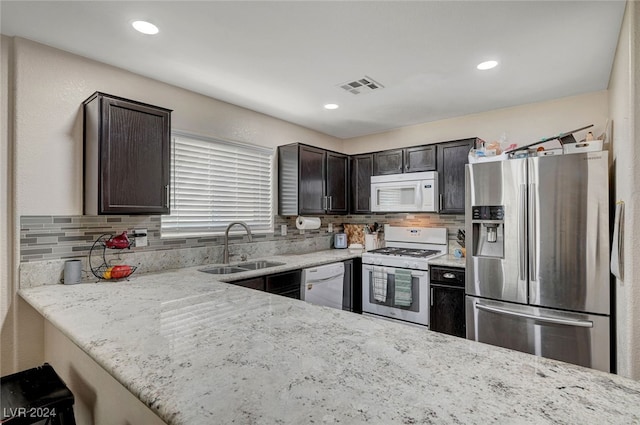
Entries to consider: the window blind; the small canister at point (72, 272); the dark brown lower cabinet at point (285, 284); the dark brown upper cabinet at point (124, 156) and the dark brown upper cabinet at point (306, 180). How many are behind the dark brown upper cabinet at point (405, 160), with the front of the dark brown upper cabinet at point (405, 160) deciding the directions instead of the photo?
0

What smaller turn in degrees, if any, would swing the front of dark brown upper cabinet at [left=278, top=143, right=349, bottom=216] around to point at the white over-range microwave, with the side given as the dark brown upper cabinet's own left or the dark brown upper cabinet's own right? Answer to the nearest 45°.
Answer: approximately 45° to the dark brown upper cabinet's own left

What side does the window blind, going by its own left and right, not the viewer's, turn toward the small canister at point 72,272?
right

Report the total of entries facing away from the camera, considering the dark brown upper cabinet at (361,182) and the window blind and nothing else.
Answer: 0

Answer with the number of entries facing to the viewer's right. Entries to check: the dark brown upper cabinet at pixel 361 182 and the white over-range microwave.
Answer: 0

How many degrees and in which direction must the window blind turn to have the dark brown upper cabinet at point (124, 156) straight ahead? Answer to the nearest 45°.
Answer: approximately 90° to its right

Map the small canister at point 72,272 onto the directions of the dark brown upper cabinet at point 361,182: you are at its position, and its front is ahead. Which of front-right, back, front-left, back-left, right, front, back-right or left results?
front

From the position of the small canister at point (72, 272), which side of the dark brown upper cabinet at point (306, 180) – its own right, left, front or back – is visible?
right

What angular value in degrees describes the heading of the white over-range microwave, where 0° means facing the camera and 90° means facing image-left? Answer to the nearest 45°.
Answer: approximately 45°

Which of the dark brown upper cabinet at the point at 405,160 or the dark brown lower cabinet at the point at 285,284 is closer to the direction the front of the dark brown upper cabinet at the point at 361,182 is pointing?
the dark brown lower cabinet

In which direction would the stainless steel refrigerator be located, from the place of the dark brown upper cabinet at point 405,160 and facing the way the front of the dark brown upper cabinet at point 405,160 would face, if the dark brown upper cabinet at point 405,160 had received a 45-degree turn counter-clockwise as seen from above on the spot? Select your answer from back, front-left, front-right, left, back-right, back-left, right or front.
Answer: front-left

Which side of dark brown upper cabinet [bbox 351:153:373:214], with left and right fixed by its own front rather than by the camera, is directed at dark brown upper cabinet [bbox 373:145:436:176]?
left

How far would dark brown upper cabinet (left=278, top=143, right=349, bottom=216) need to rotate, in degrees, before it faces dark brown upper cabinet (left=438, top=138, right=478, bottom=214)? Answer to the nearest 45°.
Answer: approximately 45° to its left

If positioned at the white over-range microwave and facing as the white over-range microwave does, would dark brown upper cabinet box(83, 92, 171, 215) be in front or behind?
in front

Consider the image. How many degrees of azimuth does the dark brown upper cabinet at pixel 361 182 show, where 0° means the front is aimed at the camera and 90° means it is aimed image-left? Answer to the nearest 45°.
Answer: approximately 45°

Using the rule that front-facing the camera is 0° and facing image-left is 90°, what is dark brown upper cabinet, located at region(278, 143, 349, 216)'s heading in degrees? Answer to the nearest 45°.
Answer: approximately 315°

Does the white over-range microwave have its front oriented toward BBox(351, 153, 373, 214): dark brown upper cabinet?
no

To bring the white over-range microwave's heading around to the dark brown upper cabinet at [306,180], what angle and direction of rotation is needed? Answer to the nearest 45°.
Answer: approximately 45° to its right

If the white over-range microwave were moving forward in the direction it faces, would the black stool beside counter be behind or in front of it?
in front
